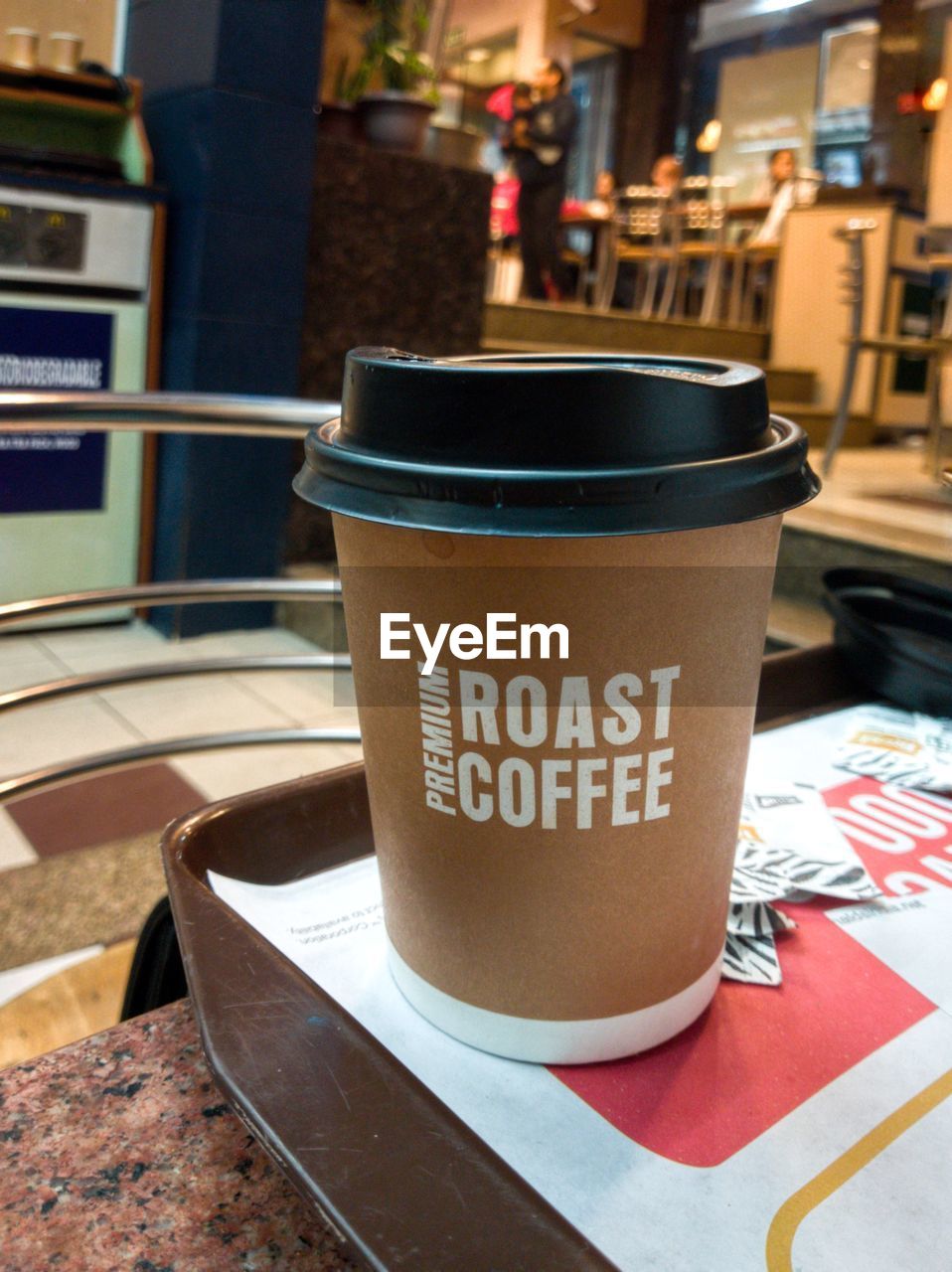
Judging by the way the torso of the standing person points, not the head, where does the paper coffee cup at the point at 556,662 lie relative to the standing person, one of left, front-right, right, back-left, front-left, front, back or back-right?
left

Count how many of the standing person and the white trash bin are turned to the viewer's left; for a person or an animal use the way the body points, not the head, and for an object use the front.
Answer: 1

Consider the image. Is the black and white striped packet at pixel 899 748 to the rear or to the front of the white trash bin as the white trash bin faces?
to the front

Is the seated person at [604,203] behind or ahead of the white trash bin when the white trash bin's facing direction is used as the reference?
behind

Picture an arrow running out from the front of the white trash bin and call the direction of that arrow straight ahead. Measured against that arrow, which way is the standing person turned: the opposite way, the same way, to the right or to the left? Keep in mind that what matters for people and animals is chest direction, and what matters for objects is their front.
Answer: to the right

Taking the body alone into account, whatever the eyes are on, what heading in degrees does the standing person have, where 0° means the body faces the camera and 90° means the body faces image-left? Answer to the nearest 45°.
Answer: approximately 90°

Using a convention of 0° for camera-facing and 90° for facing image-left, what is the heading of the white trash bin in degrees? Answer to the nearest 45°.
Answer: approximately 0°
